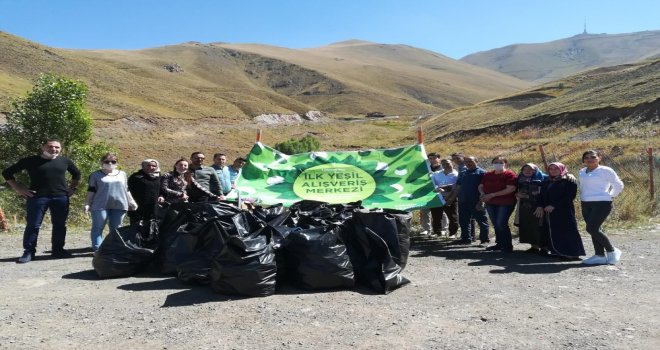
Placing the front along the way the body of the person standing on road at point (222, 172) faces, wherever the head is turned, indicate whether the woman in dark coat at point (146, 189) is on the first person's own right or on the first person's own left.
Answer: on the first person's own right

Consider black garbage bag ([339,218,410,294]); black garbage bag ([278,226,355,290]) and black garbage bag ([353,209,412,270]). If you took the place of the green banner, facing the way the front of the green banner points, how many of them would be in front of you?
3

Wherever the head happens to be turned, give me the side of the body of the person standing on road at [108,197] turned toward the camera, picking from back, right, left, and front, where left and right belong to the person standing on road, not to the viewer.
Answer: front

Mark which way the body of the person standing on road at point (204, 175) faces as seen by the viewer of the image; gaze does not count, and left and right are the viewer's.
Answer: facing the viewer

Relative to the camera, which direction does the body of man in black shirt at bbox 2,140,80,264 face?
toward the camera

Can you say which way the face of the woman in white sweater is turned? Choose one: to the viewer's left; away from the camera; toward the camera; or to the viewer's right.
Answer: toward the camera

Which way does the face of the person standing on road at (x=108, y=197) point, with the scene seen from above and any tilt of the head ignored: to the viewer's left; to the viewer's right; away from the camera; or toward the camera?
toward the camera

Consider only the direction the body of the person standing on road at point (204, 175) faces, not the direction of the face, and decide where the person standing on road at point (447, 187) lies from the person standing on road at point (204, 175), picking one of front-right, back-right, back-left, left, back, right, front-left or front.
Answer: left

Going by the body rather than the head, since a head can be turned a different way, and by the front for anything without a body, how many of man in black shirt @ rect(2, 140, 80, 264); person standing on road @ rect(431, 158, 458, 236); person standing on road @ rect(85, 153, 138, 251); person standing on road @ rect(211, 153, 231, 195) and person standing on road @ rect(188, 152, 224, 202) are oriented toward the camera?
5

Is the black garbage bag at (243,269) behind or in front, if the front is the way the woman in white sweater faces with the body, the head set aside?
in front

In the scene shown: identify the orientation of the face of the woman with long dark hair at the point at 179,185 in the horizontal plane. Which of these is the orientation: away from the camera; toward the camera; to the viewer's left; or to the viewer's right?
toward the camera

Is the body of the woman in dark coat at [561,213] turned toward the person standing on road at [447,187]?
no
